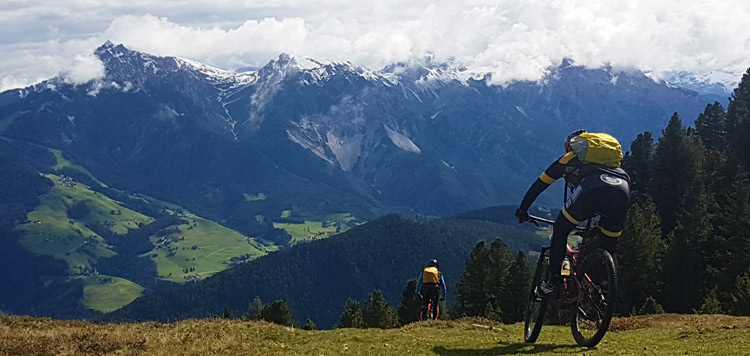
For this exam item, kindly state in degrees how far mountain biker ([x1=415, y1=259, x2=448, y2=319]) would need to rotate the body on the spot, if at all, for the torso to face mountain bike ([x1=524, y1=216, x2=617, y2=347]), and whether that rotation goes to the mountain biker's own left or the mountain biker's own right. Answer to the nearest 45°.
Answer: approximately 180°

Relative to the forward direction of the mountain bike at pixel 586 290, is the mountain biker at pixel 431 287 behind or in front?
in front

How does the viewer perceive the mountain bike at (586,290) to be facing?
facing away from the viewer and to the left of the viewer

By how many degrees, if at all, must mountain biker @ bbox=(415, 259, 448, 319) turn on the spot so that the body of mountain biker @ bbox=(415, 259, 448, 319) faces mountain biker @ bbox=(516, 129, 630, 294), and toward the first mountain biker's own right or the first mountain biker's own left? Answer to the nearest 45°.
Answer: approximately 180°

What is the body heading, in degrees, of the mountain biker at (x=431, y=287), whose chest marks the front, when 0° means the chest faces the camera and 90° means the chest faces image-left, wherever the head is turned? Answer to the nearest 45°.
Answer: approximately 180°

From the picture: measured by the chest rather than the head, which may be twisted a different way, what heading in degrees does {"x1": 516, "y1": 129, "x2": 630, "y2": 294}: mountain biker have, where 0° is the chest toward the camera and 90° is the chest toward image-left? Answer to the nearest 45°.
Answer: approximately 135°
